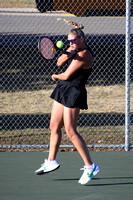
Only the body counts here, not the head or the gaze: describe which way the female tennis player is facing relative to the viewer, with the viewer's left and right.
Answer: facing the viewer and to the left of the viewer
